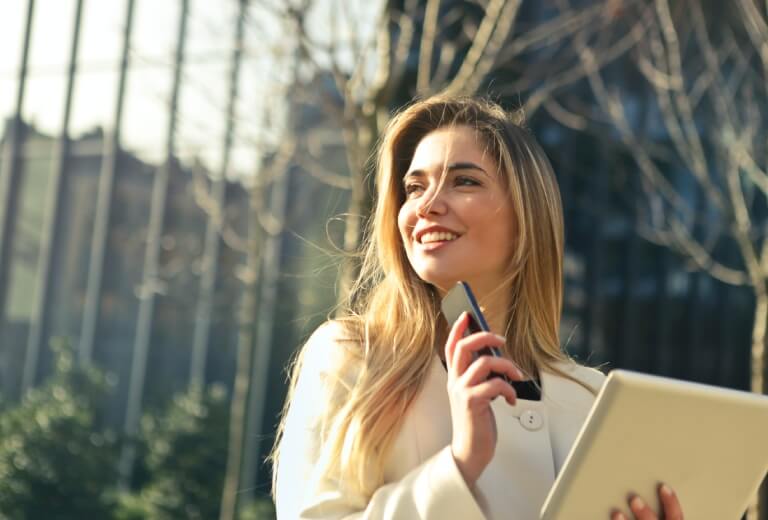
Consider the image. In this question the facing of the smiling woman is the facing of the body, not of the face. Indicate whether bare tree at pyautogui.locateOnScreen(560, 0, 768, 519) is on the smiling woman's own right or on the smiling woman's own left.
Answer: on the smiling woman's own left

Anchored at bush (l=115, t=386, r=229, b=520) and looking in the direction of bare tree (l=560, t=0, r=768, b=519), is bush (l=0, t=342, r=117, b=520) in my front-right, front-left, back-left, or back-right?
back-right

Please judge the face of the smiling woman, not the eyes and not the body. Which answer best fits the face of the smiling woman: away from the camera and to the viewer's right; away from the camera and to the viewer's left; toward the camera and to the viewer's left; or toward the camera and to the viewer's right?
toward the camera and to the viewer's left

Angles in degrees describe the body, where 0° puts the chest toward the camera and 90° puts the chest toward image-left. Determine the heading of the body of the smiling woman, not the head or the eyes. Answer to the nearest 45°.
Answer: approximately 315°

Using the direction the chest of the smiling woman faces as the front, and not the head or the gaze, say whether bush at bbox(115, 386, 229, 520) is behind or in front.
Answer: behind

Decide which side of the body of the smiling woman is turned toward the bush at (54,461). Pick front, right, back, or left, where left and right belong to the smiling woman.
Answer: back
